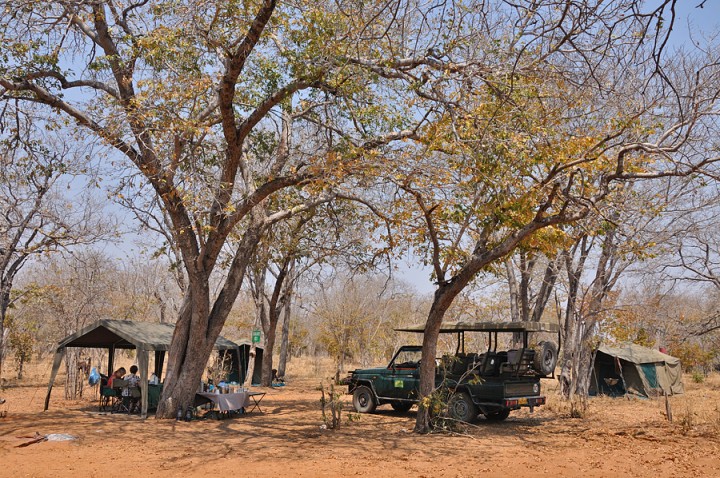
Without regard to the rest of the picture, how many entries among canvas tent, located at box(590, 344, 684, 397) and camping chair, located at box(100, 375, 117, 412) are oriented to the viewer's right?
1

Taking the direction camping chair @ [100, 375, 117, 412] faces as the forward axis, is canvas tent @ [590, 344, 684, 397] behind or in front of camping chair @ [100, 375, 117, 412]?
in front

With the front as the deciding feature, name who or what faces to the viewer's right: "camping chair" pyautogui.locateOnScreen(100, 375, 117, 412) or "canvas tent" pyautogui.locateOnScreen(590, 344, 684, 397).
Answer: the camping chair

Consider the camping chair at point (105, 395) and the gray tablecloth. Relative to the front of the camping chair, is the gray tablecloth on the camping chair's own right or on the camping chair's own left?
on the camping chair's own right

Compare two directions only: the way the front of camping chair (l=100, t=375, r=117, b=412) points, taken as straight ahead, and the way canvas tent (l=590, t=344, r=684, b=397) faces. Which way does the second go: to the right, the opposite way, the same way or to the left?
the opposite way

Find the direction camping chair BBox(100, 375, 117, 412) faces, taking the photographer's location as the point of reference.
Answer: facing to the right of the viewer

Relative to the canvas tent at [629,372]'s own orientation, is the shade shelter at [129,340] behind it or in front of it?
in front
